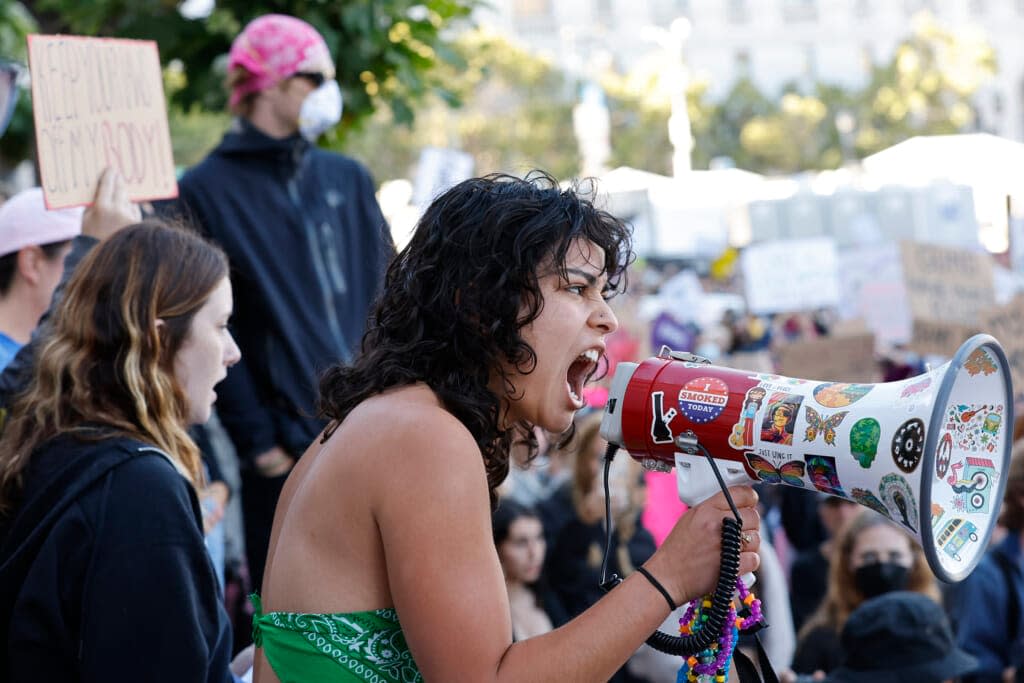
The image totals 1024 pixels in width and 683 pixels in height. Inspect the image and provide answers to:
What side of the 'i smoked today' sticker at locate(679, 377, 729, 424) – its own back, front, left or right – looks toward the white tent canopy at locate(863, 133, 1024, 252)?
back

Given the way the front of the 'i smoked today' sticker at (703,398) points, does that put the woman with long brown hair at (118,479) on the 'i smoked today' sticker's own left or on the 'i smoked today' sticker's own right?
on the 'i smoked today' sticker's own right

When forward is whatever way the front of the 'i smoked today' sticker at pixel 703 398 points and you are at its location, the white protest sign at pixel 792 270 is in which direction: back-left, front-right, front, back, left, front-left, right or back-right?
back

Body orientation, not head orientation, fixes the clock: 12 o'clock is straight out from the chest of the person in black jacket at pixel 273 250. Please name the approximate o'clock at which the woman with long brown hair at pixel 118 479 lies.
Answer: The woman with long brown hair is roughly at 2 o'clock from the person in black jacket.

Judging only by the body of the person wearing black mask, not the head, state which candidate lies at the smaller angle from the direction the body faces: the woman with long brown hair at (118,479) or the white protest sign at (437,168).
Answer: the woman with long brown hair

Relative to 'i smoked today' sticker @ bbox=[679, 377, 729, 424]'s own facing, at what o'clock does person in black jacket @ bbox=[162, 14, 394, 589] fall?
The person in black jacket is roughly at 5 o'clock from the 'i smoked today' sticker.

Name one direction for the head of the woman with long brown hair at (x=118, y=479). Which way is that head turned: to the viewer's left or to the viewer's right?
to the viewer's right

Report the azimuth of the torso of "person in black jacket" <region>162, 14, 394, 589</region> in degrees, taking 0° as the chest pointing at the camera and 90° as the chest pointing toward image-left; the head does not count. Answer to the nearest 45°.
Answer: approximately 315°

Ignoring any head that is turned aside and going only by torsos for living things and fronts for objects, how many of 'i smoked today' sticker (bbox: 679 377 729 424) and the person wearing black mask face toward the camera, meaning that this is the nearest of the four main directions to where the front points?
2

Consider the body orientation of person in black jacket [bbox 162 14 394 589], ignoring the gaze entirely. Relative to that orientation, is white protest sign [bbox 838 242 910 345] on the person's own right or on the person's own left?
on the person's own left

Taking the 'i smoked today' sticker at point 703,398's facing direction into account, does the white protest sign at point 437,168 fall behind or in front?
behind

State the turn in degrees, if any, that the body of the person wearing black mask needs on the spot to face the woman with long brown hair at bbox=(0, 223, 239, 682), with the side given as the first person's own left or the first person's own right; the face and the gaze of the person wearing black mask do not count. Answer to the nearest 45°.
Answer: approximately 45° to the first person's own right

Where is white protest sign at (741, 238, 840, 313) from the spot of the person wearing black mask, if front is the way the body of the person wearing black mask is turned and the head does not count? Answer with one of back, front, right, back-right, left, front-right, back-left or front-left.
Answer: back
